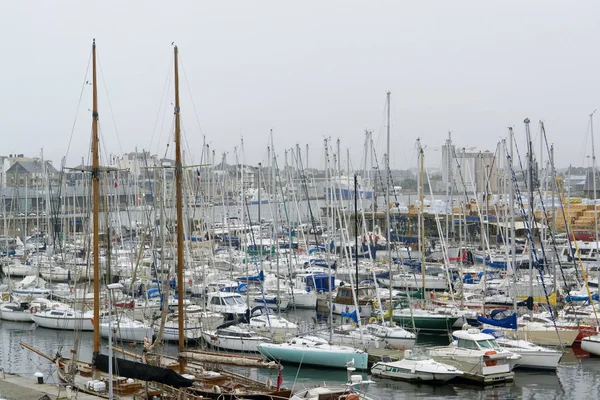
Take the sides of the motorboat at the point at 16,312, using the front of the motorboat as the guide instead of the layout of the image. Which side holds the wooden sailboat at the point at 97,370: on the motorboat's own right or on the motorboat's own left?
on the motorboat's own left

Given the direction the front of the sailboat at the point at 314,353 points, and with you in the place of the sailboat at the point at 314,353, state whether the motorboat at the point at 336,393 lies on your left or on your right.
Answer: on your left

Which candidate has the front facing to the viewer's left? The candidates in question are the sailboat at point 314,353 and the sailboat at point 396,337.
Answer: the sailboat at point 314,353

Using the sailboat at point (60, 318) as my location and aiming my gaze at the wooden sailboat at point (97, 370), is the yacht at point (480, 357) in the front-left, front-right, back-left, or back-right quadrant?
front-left

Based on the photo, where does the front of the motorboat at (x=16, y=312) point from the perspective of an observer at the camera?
facing to the left of the viewer

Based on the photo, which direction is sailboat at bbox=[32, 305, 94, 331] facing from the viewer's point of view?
to the viewer's left

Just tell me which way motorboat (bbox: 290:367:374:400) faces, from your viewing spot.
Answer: facing to the left of the viewer

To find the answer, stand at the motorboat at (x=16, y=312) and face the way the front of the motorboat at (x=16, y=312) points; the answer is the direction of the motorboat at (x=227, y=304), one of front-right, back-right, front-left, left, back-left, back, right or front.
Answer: back-left

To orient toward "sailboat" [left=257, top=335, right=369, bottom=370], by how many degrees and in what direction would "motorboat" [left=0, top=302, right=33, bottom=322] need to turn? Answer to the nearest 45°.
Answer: approximately 135° to its left

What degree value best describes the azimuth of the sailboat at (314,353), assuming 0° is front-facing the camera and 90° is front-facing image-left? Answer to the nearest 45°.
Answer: approximately 90°

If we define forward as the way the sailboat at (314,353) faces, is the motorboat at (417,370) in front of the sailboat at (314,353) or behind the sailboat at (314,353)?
behind

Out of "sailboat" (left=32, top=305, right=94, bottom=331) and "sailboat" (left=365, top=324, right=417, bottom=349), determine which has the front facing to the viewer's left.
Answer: "sailboat" (left=32, top=305, right=94, bottom=331)

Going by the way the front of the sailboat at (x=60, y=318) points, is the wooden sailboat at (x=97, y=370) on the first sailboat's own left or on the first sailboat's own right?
on the first sailboat's own left

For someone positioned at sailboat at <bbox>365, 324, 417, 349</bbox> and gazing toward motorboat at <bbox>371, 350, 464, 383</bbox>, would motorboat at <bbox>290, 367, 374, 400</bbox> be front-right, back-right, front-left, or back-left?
front-right
